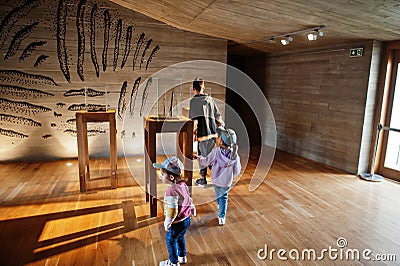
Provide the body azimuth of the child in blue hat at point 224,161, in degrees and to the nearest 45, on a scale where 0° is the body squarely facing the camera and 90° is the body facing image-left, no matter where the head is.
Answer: approximately 135°

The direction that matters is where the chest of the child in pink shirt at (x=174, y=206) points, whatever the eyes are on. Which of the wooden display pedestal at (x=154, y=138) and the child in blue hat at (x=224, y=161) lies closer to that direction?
the wooden display pedestal

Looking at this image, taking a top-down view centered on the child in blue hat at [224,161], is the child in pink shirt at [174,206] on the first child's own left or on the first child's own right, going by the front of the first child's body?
on the first child's own left

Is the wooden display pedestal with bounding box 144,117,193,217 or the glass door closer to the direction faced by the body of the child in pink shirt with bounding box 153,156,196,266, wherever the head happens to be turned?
the wooden display pedestal

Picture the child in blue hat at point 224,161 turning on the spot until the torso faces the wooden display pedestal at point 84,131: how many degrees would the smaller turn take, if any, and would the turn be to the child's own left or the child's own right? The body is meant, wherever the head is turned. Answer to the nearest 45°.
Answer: approximately 45° to the child's own left
